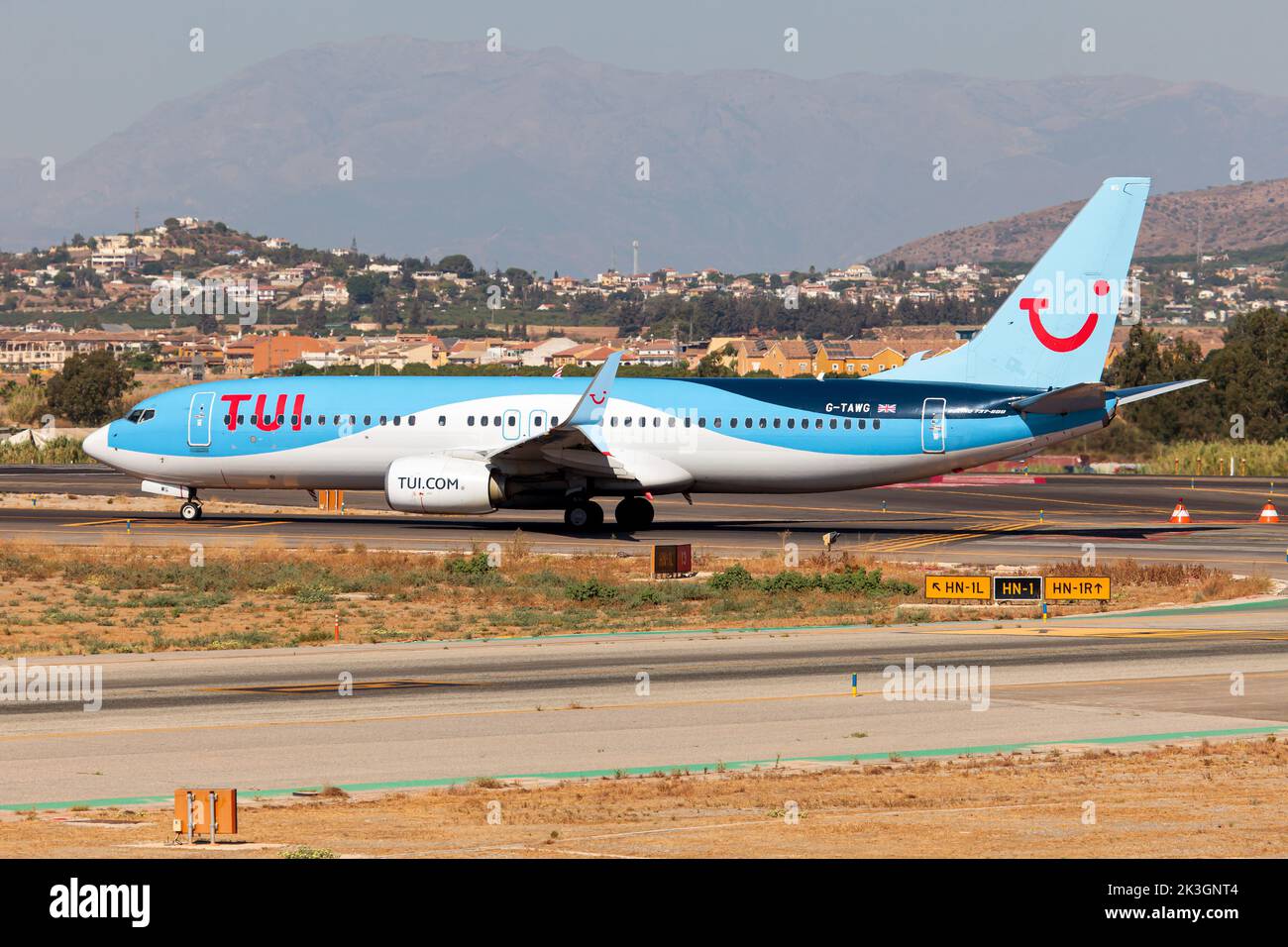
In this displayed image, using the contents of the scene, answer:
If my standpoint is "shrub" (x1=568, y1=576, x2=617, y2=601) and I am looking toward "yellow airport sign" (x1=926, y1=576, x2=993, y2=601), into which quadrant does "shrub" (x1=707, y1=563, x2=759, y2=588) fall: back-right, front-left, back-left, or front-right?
front-left

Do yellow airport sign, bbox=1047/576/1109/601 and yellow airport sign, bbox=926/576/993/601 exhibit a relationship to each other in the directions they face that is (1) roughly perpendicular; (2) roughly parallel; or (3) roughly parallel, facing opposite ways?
roughly parallel

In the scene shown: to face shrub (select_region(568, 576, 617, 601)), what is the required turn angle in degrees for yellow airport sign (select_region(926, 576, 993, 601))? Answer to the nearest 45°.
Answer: approximately 90° to its right

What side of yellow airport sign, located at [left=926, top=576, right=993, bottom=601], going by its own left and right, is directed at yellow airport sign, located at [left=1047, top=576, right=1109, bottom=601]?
left

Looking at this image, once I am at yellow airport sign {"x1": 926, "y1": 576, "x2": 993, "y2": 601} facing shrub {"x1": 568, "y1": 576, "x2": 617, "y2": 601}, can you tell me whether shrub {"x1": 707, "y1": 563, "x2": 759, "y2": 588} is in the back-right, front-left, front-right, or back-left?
front-right

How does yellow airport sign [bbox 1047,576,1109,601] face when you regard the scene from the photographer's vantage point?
facing the viewer

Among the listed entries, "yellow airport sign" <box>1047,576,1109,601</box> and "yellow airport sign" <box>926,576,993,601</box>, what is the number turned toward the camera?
2

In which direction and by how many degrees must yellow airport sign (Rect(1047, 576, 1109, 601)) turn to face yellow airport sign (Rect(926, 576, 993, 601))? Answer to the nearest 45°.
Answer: approximately 90° to its right

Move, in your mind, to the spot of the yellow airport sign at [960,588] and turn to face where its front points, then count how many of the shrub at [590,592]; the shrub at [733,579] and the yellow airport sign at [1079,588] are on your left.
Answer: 1

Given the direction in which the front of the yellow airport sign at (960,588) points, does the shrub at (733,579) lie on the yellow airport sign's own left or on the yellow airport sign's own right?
on the yellow airport sign's own right

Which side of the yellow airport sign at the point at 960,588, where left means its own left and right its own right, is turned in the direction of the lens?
front

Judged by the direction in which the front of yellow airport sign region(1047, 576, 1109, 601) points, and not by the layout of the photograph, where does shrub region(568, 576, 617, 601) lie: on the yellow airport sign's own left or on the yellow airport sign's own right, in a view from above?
on the yellow airport sign's own right

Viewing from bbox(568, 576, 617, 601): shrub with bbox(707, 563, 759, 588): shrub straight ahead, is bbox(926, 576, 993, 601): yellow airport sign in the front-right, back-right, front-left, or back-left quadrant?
front-right

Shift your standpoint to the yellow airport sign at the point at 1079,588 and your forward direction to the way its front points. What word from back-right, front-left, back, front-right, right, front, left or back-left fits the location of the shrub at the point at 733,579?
right
